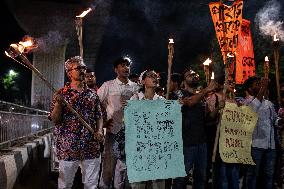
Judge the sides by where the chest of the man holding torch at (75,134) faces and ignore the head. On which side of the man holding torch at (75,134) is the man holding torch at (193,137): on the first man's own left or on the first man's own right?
on the first man's own left

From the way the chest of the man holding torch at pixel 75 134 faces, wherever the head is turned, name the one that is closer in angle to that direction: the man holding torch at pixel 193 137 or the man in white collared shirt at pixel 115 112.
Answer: the man holding torch

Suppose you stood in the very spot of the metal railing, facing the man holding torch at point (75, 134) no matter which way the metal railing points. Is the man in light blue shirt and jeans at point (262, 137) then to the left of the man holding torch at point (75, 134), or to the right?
left

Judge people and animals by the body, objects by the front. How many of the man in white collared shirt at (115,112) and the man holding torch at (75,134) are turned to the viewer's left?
0

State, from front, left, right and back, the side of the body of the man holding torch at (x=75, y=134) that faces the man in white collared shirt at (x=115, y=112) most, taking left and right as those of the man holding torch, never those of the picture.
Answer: left

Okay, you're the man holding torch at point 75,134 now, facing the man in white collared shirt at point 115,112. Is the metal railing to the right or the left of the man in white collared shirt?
left

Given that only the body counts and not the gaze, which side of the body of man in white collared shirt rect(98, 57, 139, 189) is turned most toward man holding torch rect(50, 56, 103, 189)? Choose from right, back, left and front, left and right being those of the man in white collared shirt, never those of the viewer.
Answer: right

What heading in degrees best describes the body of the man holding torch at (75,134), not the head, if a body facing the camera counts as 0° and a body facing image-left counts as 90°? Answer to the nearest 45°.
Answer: approximately 315°

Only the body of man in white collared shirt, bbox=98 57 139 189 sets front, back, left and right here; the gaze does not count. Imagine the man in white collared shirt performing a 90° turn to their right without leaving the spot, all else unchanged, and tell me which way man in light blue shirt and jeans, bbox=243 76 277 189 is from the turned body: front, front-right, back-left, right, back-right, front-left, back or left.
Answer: back-left
